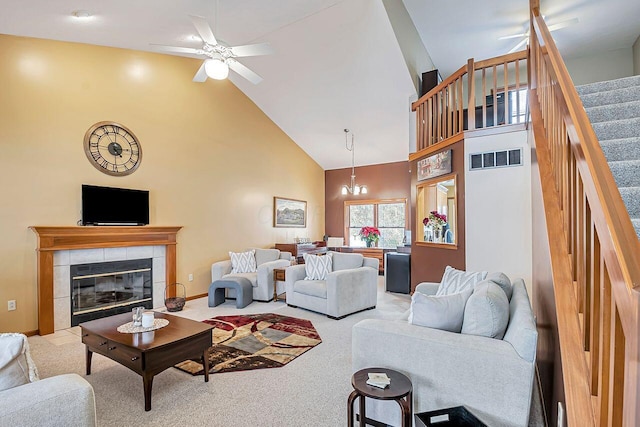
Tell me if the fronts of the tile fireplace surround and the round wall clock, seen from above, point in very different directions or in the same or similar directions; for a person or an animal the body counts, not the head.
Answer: same or similar directions

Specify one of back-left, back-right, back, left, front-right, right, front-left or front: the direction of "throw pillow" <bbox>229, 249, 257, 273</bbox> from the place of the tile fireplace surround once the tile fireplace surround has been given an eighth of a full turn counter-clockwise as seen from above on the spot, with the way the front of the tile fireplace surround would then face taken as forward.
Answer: front

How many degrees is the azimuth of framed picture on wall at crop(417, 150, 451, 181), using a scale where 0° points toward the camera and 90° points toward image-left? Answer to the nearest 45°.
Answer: approximately 45°

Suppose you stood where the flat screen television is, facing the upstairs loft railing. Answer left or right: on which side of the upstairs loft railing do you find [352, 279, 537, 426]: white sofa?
right

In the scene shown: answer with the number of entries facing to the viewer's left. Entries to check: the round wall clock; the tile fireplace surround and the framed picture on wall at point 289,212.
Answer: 0

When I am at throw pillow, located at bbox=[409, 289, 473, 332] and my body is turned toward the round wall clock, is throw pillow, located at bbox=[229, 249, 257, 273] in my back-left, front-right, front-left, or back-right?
front-right

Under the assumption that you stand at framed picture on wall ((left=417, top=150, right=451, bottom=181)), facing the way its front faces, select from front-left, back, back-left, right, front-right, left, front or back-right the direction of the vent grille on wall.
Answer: left

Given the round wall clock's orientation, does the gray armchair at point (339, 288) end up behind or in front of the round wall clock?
in front

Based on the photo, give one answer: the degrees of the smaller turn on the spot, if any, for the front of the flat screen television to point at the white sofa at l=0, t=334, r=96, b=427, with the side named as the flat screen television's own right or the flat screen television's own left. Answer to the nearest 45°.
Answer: approximately 45° to the flat screen television's own right

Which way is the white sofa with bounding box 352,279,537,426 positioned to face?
to the viewer's left

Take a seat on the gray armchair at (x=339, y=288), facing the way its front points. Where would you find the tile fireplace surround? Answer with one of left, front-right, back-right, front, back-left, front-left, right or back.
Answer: front-right

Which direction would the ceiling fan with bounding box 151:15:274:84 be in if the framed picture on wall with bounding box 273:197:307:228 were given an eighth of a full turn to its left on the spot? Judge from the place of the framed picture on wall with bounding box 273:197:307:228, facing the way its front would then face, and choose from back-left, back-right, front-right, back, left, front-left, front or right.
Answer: right

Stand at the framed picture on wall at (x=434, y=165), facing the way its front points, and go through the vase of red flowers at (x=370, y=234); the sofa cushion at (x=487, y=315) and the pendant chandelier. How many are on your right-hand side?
2

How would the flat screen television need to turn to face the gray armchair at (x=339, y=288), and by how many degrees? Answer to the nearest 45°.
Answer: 0° — it already faces it
